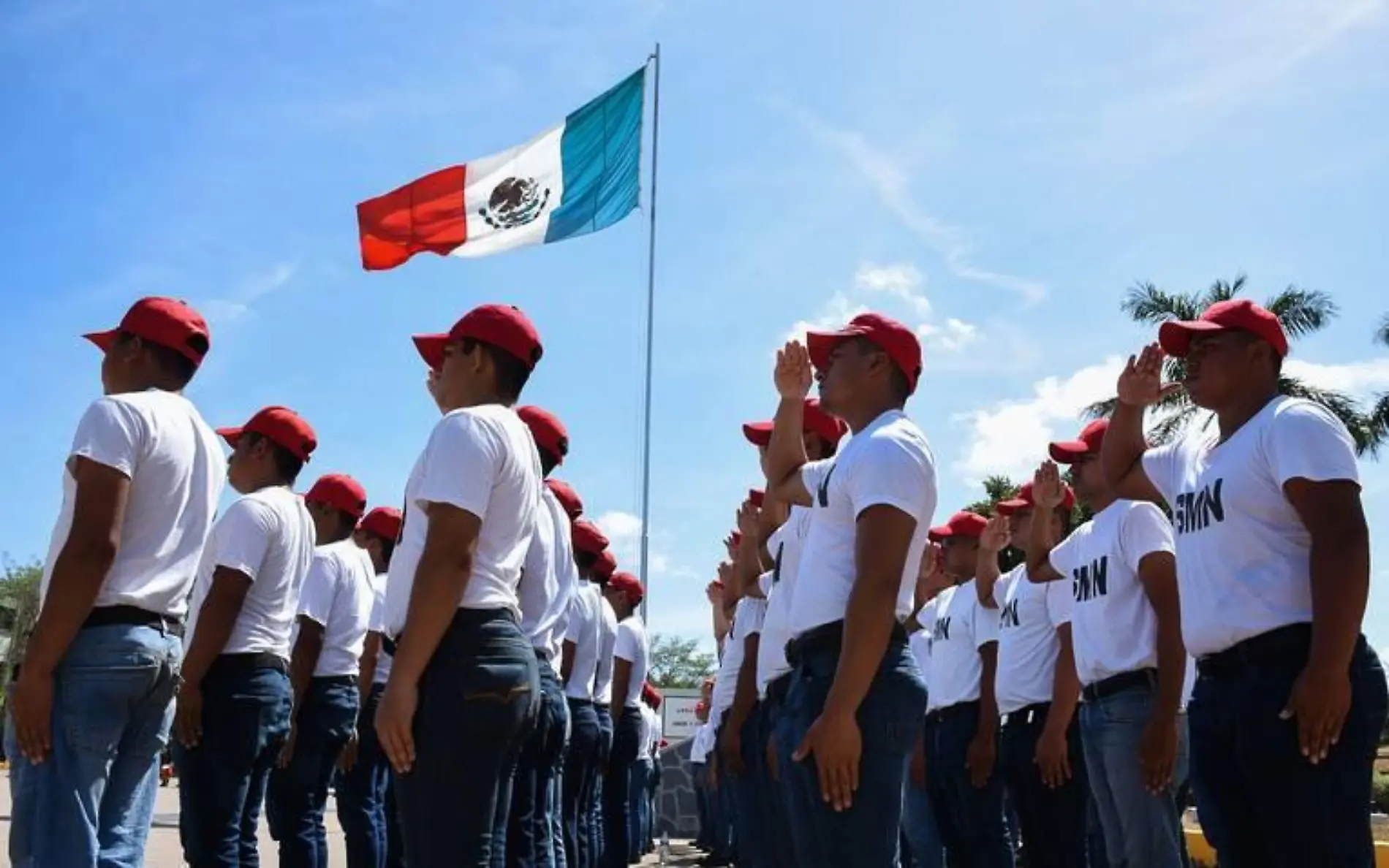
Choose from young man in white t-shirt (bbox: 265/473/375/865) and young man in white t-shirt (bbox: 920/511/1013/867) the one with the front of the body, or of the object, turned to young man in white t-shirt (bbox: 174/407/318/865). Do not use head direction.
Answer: young man in white t-shirt (bbox: 920/511/1013/867)

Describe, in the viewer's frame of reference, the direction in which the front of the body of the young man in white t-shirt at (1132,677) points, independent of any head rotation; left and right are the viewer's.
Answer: facing the viewer and to the left of the viewer

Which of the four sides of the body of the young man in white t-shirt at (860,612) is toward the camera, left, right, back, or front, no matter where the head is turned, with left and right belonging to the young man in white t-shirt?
left

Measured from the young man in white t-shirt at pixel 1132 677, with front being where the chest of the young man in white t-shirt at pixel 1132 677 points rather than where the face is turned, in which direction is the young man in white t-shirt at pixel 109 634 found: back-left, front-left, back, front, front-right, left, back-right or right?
front

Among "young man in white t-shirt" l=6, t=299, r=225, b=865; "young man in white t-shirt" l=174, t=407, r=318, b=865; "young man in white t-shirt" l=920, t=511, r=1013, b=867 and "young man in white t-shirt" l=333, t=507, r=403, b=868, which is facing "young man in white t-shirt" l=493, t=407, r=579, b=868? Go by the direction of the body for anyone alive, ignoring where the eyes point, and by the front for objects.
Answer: "young man in white t-shirt" l=920, t=511, r=1013, b=867

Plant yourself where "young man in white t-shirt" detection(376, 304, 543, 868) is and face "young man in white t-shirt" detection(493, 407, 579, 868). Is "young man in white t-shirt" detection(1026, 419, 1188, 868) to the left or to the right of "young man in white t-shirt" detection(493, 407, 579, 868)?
right
